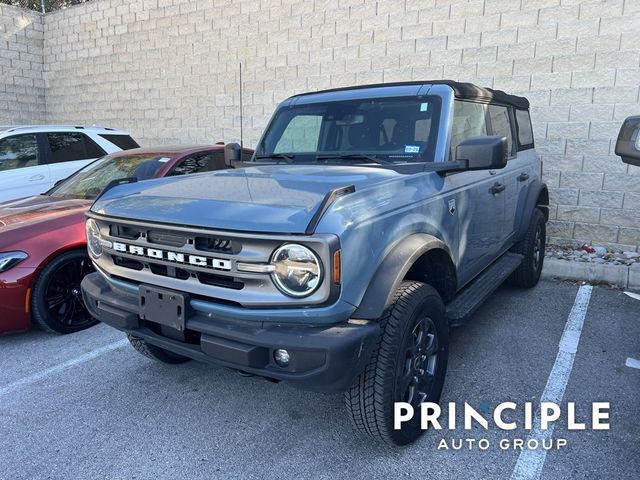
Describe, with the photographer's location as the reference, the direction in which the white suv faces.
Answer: facing the viewer and to the left of the viewer

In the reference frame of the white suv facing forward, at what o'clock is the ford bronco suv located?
The ford bronco suv is roughly at 10 o'clock from the white suv.

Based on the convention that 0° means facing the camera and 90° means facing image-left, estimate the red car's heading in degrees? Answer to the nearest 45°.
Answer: approximately 45°

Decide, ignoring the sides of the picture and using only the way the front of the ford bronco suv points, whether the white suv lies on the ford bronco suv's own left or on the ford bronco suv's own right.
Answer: on the ford bronco suv's own right

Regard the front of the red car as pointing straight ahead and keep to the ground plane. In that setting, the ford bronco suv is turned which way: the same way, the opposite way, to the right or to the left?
the same way

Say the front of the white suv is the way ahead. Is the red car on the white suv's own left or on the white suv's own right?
on the white suv's own left

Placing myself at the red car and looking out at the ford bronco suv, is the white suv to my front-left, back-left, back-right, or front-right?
back-left

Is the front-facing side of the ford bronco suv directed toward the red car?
no

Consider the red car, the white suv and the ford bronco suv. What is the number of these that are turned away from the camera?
0

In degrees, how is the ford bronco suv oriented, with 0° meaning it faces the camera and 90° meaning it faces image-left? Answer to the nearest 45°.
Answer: approximately 45°

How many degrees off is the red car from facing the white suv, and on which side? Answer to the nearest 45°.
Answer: approximately 135° to its right
